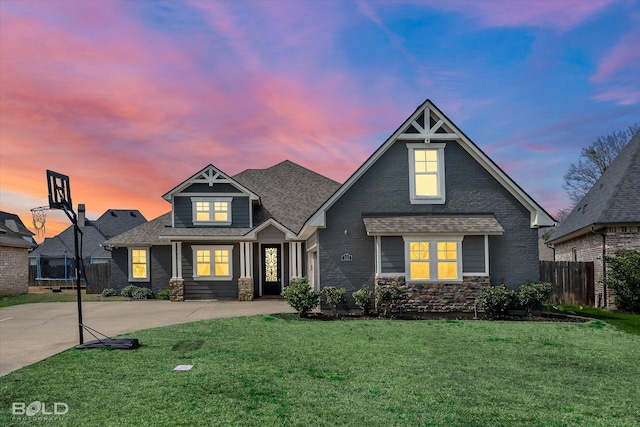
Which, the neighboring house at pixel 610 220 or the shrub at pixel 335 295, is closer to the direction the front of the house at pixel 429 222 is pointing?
the shrub

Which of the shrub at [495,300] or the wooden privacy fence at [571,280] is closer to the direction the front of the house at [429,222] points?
the shrub

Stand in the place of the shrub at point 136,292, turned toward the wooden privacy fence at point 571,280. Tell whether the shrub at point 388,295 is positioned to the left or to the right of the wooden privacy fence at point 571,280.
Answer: right

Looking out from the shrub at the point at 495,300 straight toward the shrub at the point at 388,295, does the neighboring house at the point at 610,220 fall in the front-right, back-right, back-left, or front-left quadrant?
back-right

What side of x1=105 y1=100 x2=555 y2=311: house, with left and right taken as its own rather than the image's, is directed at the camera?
front
